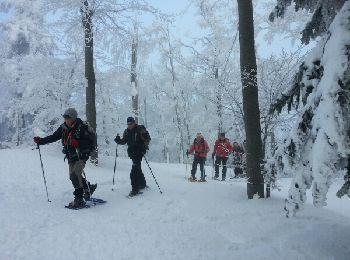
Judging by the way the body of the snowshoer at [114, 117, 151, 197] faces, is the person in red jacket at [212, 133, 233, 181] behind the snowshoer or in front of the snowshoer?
behind

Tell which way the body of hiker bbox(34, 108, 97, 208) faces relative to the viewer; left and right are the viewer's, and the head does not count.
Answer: facing the viewer and to the left of the viewer

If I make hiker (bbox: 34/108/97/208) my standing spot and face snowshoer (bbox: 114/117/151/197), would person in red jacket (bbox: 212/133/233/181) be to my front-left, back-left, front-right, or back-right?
front-left

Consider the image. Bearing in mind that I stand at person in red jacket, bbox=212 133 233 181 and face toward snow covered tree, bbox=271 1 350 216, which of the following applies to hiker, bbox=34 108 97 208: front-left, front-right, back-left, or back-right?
front-right

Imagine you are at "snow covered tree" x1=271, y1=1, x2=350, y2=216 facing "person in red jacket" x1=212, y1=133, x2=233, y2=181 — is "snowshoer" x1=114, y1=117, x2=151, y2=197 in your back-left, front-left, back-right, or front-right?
front-left

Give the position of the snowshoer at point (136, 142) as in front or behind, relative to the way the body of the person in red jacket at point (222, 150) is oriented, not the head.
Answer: in front

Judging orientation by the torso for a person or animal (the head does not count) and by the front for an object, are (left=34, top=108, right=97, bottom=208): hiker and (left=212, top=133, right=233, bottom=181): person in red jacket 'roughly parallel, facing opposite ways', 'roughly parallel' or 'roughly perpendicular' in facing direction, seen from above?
roughly parallel

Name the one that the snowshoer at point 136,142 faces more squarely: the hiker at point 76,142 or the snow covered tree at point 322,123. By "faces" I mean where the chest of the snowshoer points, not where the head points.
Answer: the hiker

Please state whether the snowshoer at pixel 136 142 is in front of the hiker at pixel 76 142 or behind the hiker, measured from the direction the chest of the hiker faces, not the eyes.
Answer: behind

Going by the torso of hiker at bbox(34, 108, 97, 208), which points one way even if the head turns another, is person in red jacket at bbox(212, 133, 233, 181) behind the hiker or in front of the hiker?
behind

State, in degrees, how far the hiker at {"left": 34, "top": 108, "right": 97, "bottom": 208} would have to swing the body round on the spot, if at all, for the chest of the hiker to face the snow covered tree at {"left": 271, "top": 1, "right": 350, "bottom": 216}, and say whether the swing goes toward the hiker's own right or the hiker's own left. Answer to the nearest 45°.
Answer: approximately 90° to the hiker's own left

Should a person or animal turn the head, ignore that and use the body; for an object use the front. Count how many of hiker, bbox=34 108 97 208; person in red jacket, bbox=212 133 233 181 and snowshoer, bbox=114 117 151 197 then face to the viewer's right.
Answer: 0

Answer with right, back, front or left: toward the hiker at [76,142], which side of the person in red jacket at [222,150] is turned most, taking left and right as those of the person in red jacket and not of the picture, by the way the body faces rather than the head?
front

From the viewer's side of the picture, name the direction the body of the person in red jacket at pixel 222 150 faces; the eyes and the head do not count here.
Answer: toward the camera

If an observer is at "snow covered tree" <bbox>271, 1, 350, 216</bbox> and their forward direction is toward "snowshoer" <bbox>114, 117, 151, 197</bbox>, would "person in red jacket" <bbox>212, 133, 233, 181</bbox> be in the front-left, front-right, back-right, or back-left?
front-right
